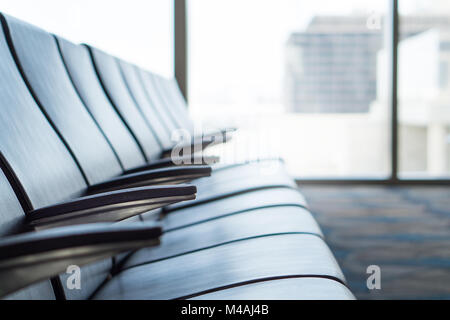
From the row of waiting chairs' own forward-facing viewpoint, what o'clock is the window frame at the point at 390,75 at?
The window frame is roughly at 10 o'clock from the row of waiting chairs.

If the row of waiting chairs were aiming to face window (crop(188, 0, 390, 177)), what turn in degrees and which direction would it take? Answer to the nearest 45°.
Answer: approximately 90° to its left

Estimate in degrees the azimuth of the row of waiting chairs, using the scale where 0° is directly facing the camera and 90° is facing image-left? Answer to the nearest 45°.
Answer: approximately 270°
